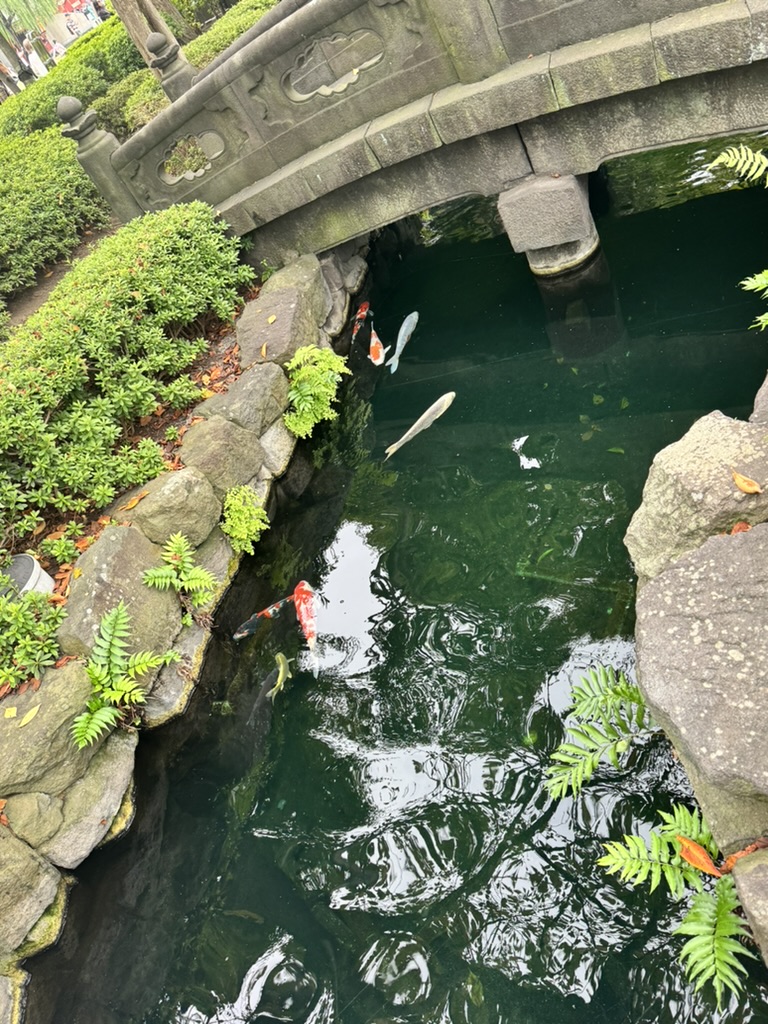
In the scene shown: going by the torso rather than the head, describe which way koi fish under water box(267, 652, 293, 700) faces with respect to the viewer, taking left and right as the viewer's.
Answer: facing away from the viewer

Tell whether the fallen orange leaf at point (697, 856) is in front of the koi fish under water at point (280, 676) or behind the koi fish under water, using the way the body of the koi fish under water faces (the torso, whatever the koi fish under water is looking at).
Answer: behind

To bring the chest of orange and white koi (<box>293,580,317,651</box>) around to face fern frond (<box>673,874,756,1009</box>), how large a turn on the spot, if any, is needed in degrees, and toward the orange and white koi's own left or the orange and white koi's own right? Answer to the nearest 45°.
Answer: approximately 180°

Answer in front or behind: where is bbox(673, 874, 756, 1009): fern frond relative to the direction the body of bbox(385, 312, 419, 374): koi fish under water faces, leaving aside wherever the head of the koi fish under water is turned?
behind

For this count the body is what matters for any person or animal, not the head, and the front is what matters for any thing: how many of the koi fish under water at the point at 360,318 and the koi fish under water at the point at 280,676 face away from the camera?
2

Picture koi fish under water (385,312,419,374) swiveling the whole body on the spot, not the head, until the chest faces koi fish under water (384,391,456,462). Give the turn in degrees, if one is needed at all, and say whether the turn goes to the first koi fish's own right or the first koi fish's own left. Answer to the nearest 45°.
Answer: approximately 135° to the first koi fish's own right

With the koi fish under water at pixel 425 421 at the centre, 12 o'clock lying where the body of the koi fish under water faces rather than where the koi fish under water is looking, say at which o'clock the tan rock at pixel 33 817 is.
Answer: The tan rock is roughly at 6 o'clock from the koi fish under water.

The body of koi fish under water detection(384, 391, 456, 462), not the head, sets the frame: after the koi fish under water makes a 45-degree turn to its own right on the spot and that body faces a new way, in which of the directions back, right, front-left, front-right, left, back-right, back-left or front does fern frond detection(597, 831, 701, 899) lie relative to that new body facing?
right

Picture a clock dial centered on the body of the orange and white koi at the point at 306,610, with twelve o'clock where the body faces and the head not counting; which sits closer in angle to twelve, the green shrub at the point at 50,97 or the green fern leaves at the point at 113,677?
the green shrub

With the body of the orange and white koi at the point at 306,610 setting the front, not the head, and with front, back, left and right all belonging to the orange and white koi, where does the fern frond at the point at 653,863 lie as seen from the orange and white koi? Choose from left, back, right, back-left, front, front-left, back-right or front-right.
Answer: back

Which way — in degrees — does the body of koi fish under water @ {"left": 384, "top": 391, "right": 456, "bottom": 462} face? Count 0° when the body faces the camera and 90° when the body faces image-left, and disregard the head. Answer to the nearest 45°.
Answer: approximately 225°

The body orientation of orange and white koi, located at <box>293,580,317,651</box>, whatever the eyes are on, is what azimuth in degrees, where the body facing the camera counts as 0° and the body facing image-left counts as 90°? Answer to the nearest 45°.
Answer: approximately 180°
